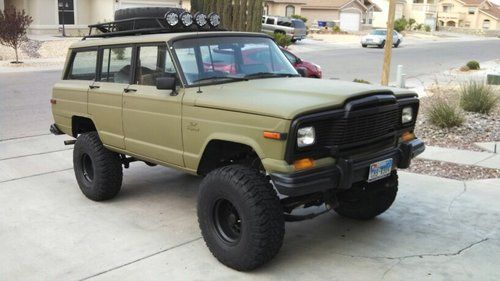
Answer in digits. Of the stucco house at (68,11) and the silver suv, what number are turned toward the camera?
1

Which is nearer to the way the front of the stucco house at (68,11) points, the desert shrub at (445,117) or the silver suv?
the desert shrub

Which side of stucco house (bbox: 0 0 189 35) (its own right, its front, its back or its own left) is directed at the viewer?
front

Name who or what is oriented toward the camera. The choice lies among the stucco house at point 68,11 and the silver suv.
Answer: the stucco house

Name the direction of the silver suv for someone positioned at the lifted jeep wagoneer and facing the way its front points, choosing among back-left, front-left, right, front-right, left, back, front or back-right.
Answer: back-left

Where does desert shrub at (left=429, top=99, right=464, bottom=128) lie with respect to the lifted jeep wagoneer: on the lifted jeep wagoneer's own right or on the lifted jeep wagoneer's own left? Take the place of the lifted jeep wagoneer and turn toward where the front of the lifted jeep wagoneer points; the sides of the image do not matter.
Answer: on the lifted jeep wagoneer's own left

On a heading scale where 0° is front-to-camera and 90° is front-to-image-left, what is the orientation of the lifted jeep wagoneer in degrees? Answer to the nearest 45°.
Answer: approximately 315°

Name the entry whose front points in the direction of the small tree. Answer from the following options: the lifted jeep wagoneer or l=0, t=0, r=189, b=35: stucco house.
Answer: the stucco house

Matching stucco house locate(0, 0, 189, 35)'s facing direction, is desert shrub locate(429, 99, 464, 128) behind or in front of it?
in front

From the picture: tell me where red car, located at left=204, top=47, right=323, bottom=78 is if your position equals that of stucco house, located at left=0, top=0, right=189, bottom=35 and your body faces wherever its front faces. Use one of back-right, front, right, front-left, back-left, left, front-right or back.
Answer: front

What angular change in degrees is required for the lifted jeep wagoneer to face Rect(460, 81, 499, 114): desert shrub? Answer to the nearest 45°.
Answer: approximately 90° to its left

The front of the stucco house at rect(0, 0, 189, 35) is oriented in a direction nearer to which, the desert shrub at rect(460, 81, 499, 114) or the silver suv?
the desert shrub

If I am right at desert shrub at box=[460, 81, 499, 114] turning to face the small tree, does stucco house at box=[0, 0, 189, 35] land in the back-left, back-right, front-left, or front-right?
front-right
